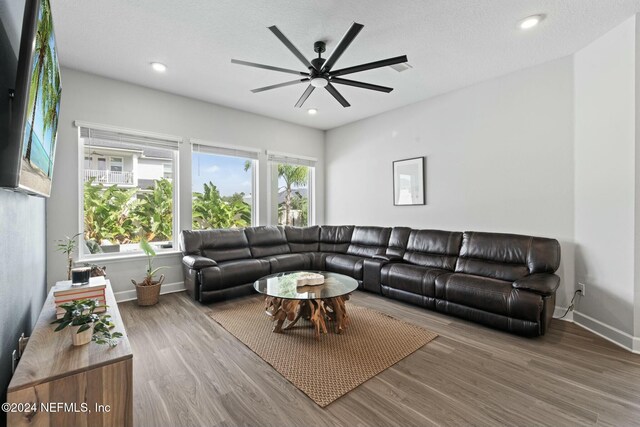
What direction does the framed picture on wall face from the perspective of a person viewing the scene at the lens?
facing the viewer and to the left of the viewer

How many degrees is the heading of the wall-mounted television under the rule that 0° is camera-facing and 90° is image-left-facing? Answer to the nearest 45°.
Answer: approximately 270°

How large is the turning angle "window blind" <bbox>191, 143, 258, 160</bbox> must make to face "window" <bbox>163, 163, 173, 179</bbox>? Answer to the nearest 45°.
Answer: approximately 135° to its right

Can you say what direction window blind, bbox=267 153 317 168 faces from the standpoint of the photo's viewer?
facing the viewer and to the right of the viewer

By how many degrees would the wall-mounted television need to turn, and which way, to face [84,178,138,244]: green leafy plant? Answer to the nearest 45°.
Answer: approximately 90° to its left

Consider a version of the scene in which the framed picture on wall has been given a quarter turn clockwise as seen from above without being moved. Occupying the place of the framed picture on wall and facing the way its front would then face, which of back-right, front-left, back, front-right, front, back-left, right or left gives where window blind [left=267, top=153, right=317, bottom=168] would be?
front-left

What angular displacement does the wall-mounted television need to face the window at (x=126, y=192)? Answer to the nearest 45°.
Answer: approximately 90° to its left

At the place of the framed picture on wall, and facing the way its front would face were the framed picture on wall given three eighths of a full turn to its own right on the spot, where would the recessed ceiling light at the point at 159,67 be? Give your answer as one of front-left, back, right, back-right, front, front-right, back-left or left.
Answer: back-left

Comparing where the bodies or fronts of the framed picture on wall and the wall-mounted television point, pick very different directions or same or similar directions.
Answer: very different directions

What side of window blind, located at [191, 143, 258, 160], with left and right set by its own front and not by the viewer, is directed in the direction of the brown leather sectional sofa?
front

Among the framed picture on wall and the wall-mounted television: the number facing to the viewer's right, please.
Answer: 1

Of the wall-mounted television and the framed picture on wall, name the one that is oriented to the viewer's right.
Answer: the wall-mounted television

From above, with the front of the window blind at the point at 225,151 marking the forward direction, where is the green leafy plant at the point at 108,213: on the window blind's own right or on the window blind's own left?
on the window blind's own right

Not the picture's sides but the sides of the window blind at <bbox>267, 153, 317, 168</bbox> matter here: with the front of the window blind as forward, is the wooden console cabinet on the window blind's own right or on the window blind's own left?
on the window blind's own right

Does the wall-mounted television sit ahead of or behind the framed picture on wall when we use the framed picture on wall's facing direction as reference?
ahead
